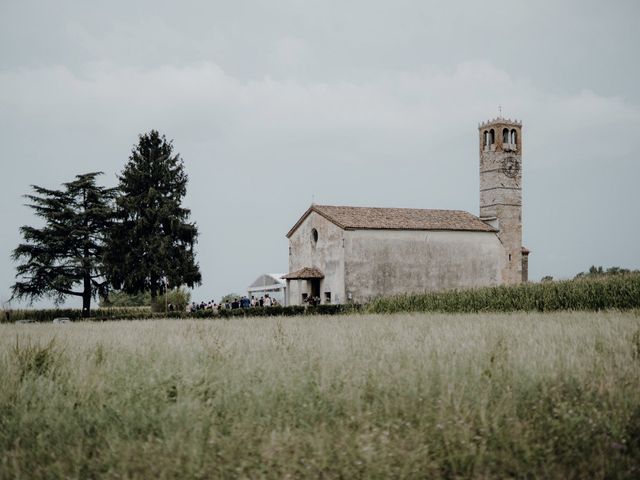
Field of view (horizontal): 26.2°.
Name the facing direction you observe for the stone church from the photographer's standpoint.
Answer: facing the viewer and to the left of the viewer

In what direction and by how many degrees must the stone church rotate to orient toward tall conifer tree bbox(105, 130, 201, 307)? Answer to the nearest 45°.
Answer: approximately 45° to its right

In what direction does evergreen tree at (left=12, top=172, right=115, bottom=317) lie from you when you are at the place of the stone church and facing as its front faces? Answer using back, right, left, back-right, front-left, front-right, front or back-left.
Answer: front-right
